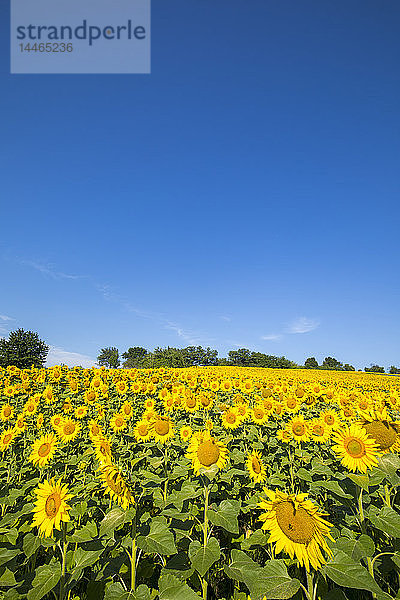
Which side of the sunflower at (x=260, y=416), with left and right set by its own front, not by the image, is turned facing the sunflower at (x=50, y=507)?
front

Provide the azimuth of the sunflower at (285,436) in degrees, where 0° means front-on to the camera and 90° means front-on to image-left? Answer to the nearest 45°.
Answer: approximately 0°

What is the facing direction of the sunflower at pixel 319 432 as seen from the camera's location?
facing the viewer

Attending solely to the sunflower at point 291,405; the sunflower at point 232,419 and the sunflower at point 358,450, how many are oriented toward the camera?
3

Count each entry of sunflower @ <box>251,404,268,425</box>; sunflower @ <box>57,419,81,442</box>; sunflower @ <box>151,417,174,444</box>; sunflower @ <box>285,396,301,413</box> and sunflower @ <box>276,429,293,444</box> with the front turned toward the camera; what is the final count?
5

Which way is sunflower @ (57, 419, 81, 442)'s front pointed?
toward the camera

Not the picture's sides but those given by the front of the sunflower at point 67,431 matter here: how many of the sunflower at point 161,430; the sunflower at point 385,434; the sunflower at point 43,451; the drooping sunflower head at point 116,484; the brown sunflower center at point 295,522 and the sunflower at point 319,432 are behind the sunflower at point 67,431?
0

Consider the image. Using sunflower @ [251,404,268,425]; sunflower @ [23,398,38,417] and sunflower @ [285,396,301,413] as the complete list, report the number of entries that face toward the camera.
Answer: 3

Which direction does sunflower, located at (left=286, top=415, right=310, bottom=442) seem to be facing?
toward the camera

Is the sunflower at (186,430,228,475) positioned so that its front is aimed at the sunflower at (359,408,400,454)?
no

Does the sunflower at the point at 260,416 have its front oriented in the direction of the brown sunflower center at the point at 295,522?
yes

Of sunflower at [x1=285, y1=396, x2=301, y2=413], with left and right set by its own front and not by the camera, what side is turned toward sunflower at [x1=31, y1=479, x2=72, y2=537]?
front

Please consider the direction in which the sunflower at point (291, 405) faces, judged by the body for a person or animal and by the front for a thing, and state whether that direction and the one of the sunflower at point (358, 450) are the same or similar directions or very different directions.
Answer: same or similar directions
